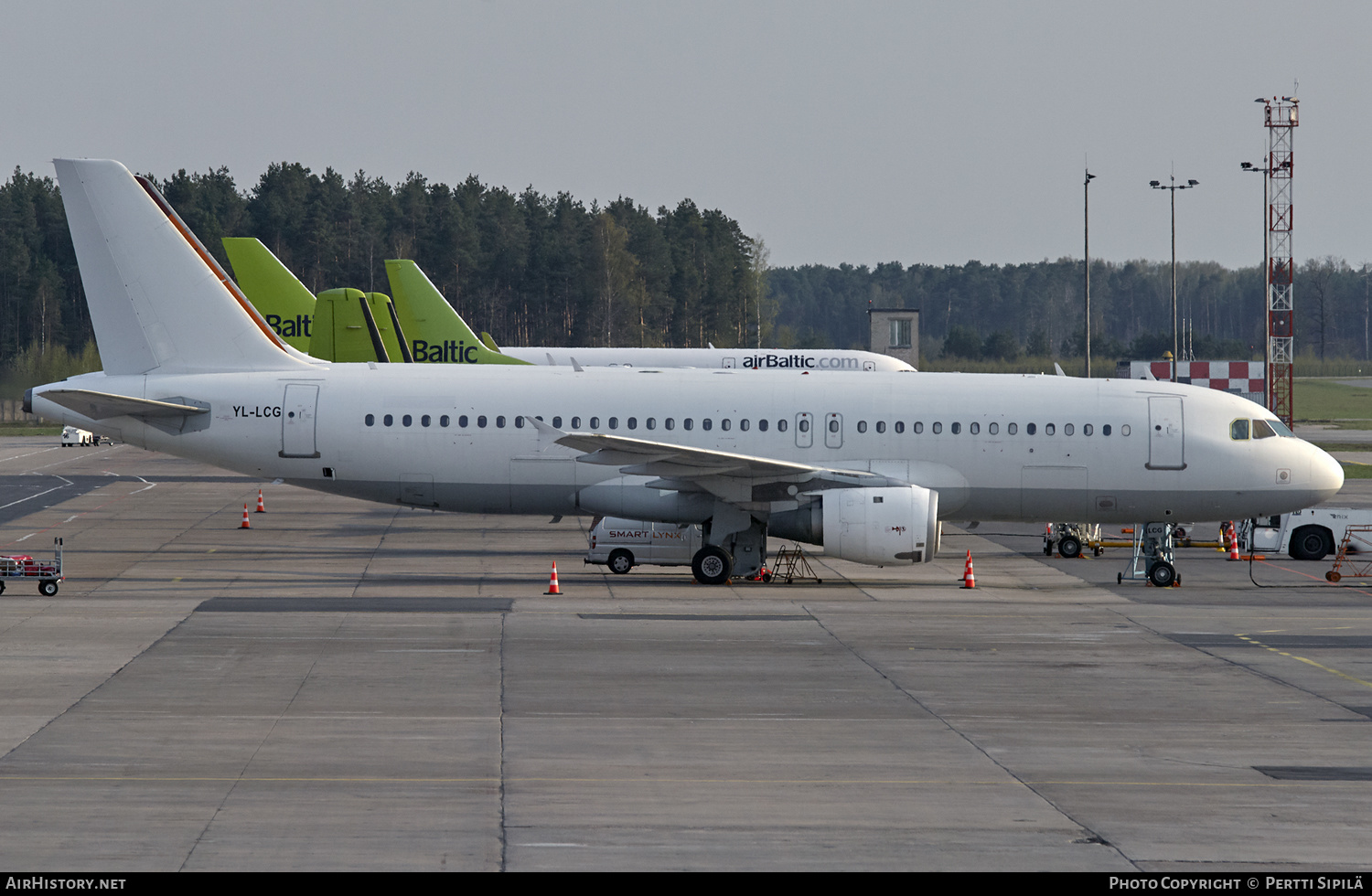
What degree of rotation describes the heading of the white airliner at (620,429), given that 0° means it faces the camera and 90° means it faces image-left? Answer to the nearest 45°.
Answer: approximately 270°
